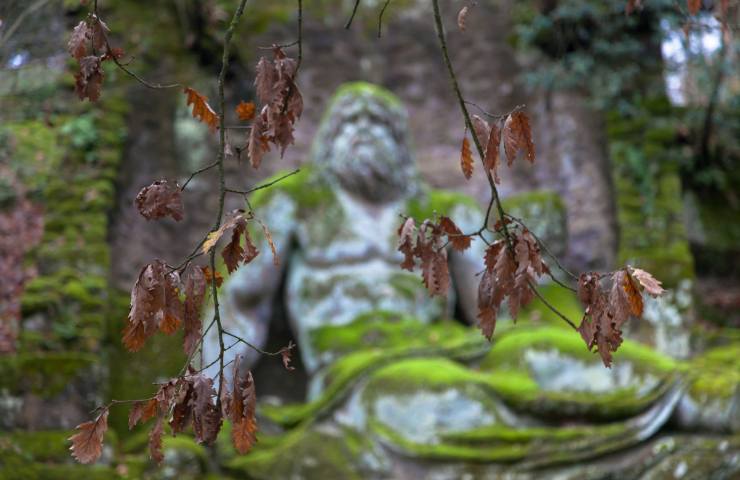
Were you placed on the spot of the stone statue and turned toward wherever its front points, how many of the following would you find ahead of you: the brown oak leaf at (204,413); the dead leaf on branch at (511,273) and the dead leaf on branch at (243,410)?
3

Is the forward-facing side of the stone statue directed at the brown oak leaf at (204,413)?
yes

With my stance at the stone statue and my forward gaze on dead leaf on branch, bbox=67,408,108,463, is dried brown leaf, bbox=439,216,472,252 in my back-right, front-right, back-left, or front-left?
front-left

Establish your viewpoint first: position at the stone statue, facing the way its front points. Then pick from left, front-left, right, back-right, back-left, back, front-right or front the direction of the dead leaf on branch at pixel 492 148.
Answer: front

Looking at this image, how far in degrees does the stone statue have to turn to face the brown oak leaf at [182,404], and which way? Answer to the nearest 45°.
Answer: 0° — it already faces it

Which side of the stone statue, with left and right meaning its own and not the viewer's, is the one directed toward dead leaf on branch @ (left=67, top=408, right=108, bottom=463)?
front

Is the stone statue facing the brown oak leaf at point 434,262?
yes

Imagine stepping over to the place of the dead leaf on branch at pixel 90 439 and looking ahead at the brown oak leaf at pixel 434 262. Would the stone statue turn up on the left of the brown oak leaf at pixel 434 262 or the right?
left

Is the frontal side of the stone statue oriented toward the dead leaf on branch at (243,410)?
yes

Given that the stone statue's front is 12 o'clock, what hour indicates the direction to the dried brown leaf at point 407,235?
The dried brown leaf is roughly at 12 o'clock from the stone statue.

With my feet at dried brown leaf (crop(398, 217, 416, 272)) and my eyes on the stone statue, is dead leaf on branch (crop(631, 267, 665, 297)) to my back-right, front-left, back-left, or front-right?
back-right

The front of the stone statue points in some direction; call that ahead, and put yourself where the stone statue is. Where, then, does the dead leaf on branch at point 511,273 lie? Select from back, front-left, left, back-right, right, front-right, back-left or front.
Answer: front

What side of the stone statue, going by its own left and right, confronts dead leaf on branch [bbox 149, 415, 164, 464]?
front

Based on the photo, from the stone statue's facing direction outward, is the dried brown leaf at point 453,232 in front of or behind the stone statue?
in front

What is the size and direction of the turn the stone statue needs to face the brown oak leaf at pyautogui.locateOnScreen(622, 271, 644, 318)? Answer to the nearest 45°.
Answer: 0° — it already faces it

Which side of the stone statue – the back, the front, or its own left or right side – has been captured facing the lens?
front
